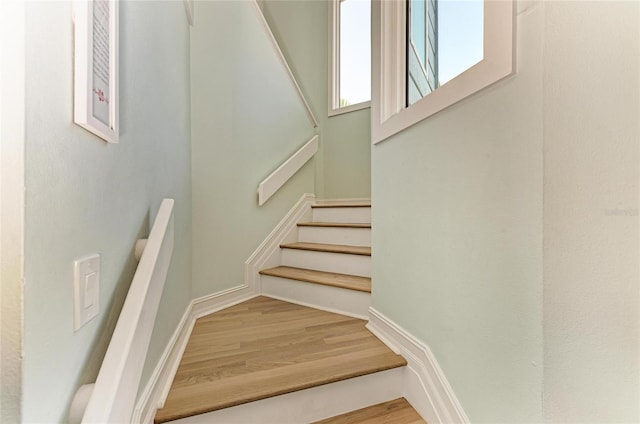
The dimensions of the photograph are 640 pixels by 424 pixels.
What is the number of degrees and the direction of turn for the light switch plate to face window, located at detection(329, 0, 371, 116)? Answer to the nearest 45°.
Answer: approximately 90° to its left

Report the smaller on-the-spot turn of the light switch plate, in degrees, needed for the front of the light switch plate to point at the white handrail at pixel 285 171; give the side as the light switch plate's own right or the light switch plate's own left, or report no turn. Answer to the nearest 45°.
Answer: approximately 90° to the light switch plate's own left

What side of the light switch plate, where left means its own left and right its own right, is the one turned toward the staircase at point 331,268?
left

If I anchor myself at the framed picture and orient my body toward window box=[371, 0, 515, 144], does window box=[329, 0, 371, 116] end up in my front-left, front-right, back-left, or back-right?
front-left

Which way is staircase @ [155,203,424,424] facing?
toward the camera

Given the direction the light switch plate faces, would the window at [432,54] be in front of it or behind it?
in front

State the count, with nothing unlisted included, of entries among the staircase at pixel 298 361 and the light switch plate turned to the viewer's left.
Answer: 0

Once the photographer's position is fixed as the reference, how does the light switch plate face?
facing the viewer and to the right of the viewer

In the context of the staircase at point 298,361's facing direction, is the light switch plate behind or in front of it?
in front

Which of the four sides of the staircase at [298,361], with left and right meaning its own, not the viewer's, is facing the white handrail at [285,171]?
back

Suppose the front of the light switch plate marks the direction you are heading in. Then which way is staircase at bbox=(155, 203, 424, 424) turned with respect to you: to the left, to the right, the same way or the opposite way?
to the right
